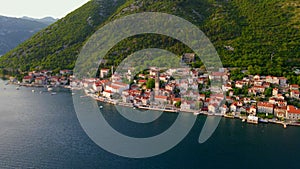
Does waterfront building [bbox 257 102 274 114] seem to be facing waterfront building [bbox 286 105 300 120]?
no

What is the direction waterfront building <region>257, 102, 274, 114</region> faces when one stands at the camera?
facing the viewer and to the left of the viewer
